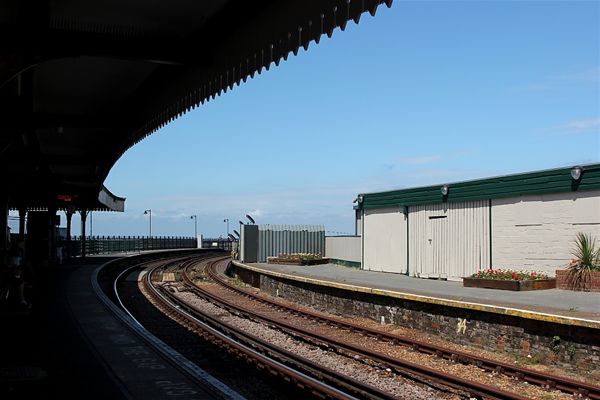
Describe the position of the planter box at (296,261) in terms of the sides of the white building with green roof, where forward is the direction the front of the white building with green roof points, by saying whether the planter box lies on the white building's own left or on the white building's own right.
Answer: on the white building's own right

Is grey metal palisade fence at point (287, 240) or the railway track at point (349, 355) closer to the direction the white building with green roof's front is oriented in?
the railway track

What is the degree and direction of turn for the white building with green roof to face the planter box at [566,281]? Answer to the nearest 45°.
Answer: approximately 90° to its left

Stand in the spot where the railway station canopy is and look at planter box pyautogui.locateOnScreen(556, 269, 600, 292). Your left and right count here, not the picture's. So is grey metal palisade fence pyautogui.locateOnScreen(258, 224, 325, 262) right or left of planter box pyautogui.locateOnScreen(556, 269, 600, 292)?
left

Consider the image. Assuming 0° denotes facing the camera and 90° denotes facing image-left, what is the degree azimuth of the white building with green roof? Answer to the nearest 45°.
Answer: approximately 45°

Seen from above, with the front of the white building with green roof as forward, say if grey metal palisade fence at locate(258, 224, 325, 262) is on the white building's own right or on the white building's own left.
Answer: on the white building's own right

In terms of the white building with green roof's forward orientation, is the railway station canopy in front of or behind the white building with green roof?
in front

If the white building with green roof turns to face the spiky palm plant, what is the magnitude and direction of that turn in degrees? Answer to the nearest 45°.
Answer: approximately 90° to its left

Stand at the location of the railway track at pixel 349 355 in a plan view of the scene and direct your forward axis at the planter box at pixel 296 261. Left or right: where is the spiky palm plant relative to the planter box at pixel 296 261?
right
